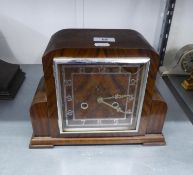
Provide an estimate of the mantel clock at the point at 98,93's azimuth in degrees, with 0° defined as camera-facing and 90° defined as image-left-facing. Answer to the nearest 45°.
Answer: approximately 0°
